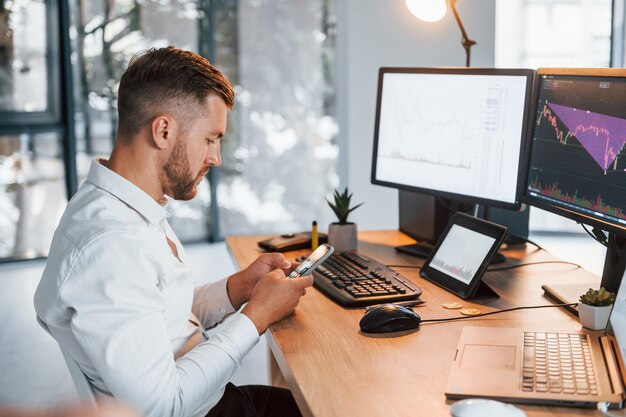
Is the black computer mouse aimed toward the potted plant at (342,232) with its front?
no

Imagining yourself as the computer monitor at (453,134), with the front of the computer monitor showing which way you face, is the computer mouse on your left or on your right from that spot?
on your left

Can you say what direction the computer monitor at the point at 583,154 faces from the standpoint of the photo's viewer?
facing the viewer and to the left of the viewer

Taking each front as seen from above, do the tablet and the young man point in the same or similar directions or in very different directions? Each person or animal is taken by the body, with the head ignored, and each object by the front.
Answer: very different directions

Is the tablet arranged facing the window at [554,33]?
no

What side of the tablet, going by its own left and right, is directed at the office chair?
front

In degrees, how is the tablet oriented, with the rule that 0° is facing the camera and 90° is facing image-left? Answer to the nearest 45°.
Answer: approximately 45°

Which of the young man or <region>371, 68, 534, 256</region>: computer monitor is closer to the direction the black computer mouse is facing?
the computer monitor

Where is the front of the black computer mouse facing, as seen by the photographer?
facing to the right of the viewer

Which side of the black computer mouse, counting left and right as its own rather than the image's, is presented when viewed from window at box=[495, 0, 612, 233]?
left

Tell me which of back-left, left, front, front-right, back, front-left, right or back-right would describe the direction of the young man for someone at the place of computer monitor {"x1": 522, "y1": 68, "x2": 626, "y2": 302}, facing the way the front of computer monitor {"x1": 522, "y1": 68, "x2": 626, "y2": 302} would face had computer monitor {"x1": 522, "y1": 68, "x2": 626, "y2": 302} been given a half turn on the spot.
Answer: back

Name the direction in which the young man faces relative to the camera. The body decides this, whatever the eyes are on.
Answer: to the viewer's right

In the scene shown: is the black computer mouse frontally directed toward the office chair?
no

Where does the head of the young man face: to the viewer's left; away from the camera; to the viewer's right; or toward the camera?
to the viewer's right
